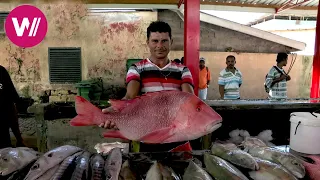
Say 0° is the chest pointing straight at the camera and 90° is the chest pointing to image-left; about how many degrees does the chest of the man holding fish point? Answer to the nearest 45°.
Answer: approximately 0°

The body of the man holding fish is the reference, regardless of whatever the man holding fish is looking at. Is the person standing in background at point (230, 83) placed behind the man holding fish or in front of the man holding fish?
behind

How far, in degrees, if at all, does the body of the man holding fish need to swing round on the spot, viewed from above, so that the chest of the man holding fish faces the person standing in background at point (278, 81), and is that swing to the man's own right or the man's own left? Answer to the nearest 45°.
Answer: approximately 135° to the man's own left

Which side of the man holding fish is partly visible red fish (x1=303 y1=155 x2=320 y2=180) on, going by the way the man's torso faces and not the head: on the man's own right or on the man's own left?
on the man's own left
